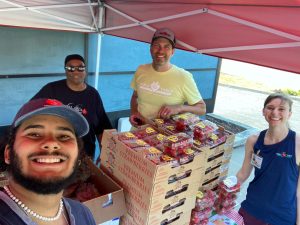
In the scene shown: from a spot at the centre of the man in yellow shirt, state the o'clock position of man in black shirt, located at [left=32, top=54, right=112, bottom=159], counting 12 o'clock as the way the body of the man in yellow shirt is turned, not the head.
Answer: The man in black shirt is roughly at 3 o'clock from the man in yellow shirt.

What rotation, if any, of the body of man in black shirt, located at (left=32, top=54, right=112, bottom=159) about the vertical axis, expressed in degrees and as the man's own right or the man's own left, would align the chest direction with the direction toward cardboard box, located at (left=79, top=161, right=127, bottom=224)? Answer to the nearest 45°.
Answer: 0° — they already face it

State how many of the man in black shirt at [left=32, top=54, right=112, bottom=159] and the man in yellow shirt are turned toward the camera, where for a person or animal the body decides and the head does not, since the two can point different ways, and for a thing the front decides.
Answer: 2

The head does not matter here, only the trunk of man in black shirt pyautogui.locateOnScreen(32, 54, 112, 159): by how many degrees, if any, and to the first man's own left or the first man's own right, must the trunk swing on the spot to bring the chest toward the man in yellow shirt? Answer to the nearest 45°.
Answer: approximately 90° to the first man's own left

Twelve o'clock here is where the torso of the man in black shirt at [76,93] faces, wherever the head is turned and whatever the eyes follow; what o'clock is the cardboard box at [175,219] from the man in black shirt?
The cardboard box is roughly at 11 o'clock from the man in black shirt.

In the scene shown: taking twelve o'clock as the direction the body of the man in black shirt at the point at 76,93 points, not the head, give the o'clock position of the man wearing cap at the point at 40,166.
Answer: The man wearing cap is roughly at 12 o'clock from the man in black shirt.

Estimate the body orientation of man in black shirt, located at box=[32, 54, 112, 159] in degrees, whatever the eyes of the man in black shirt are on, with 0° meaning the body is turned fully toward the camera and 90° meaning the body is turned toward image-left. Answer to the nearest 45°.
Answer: approximately 0°

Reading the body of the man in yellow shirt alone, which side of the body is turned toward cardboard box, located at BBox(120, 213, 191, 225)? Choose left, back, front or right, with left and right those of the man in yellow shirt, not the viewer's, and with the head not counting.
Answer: front

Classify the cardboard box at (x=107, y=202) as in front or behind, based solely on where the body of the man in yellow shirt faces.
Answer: in front

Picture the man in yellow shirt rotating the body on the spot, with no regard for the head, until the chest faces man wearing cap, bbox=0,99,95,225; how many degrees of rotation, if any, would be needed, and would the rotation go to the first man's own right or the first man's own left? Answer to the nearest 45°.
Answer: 0° — they already face them
